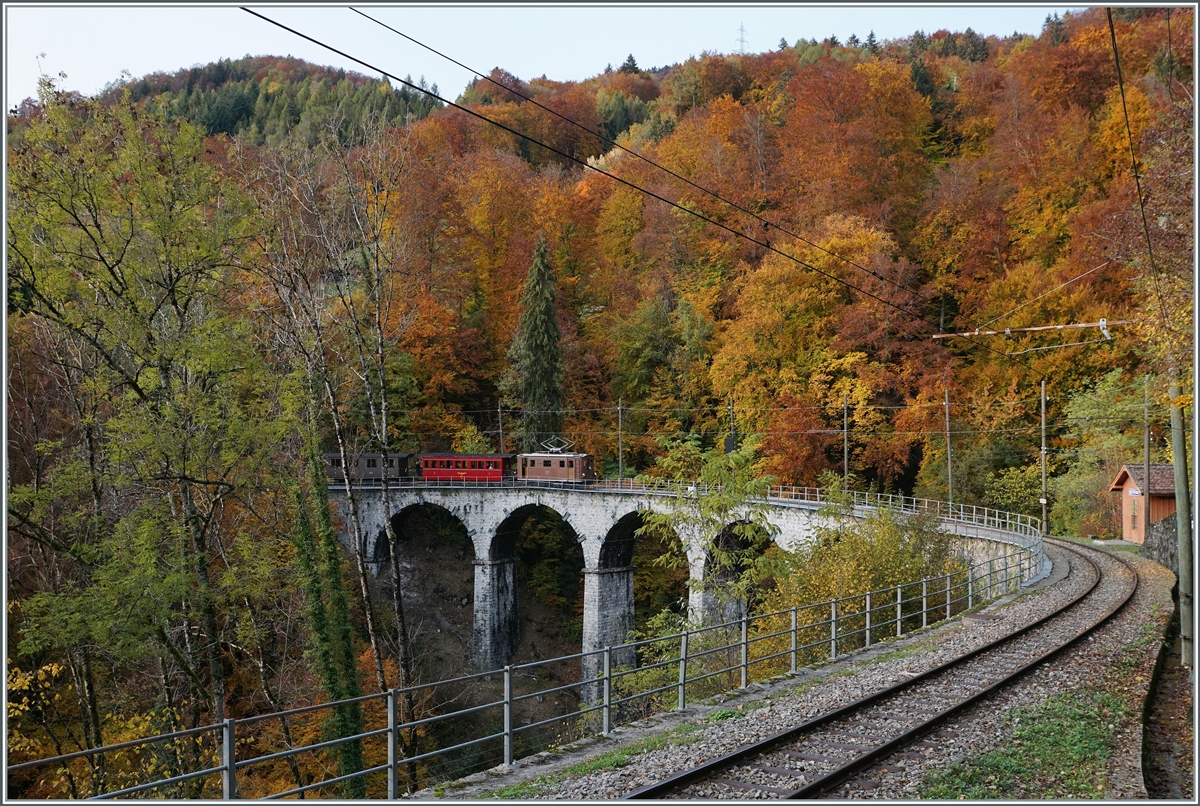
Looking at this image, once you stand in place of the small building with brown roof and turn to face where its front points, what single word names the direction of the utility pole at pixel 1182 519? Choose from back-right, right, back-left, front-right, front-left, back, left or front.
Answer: front-left

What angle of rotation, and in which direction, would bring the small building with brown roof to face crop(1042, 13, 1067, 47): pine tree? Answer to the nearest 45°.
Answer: approximately 135° to its right

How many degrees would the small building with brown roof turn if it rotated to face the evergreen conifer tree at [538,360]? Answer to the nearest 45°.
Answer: approximately 45° to its right

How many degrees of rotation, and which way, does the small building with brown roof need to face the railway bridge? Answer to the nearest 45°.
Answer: approximately 45° to its right

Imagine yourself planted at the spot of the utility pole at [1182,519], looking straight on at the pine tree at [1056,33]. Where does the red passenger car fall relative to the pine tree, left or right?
left

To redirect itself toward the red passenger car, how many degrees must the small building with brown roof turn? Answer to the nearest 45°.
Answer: approximately 45° to its right

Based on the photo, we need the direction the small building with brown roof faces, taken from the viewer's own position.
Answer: facing the viewer and to the left of the viewer

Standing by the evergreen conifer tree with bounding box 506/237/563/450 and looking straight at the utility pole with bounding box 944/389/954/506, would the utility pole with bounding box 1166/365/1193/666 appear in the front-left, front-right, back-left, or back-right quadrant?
front-right

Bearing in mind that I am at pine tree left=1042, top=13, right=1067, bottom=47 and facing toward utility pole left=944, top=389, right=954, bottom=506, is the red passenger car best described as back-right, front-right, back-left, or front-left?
front-right

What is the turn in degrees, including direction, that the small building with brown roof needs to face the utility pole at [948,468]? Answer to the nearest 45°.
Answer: approximately 45° to its right
